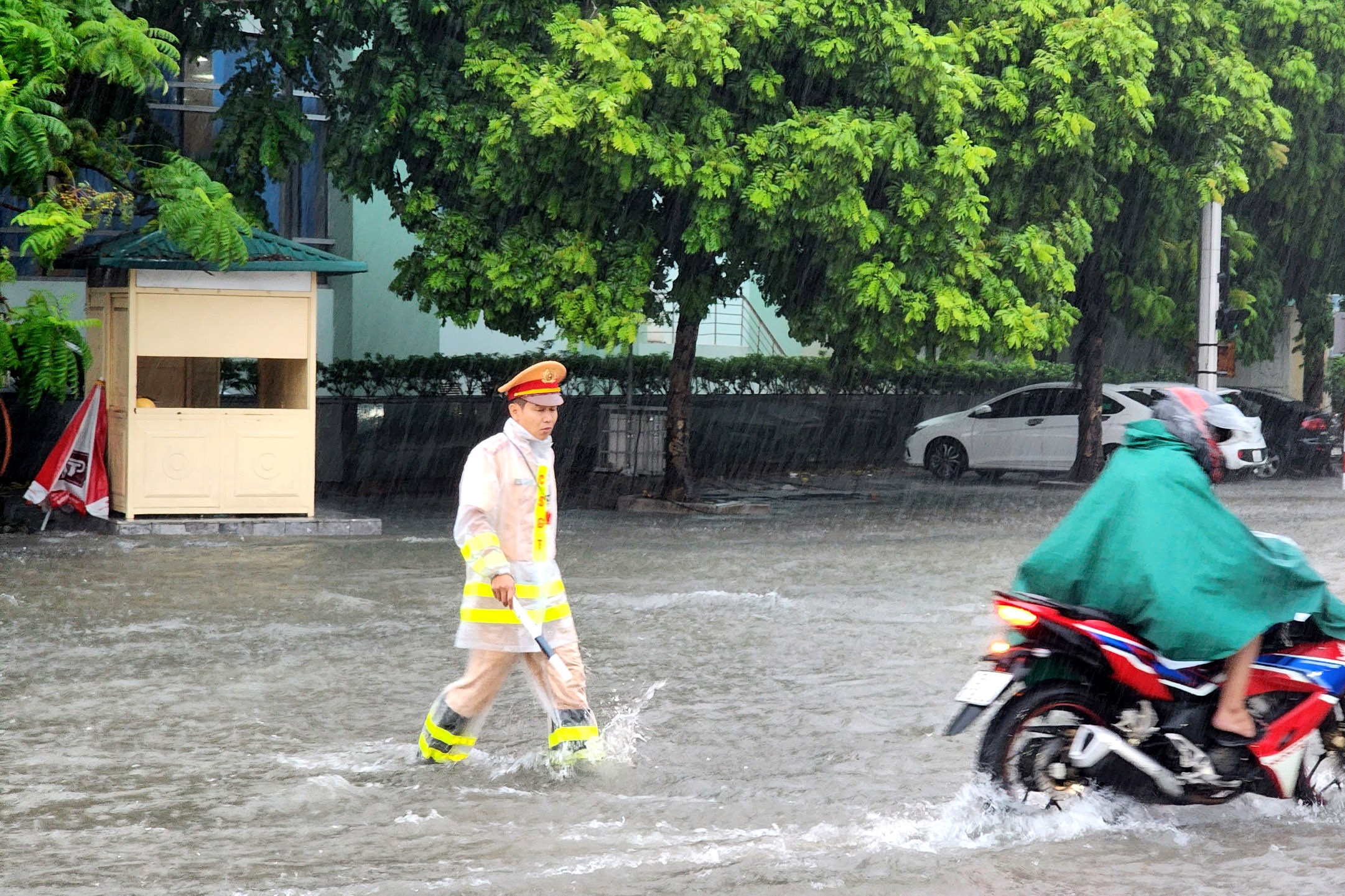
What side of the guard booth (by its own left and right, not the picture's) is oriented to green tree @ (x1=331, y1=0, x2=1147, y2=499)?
left

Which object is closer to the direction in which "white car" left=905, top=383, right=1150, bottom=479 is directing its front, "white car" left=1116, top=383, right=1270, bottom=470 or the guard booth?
the guard booth

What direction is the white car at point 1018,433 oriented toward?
to the viewer's left

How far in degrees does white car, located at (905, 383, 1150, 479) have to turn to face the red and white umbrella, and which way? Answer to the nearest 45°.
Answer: approximately 45° to its left

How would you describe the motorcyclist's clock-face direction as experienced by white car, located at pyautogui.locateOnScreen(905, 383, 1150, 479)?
The motorcyclist is roughly at 9 o'clock from the white car.

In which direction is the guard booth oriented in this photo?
toward the camera

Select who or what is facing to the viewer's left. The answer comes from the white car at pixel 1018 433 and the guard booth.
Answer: the white car

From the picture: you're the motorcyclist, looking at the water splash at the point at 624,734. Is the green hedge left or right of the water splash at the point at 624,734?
right

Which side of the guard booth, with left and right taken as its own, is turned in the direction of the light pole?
left

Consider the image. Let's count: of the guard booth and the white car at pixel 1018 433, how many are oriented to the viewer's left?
1
